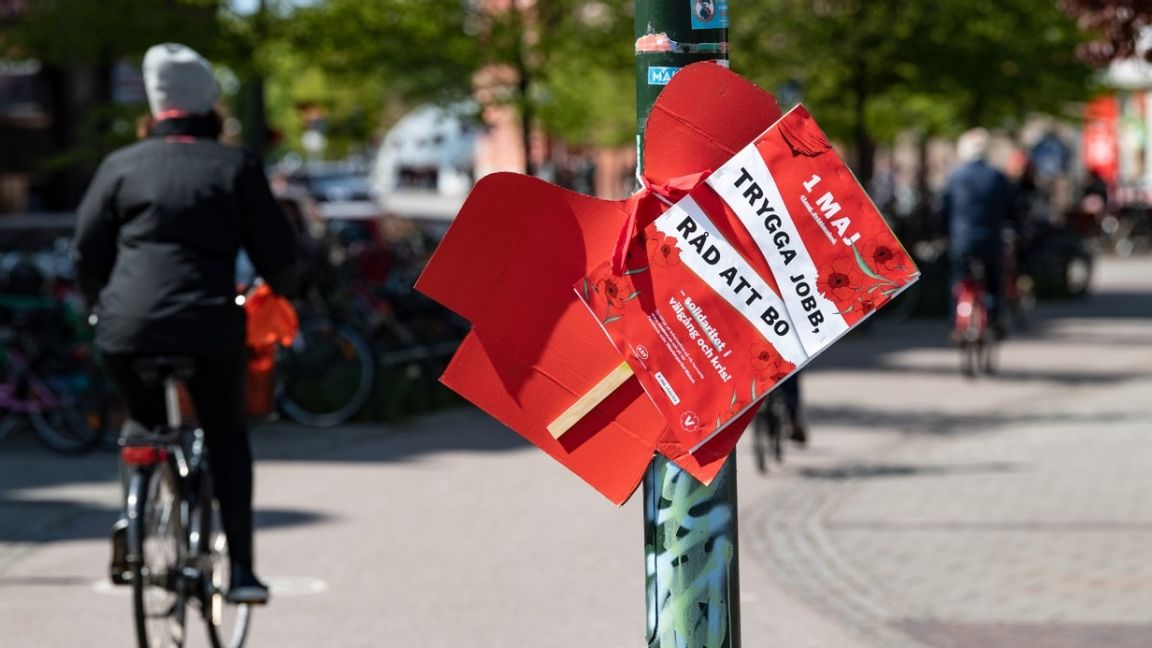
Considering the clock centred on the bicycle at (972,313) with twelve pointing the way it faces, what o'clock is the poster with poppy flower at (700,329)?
The poster with poppy flower is roughly at 6 o'clock from the bicycle.

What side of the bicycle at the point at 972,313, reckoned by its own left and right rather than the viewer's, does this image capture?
back

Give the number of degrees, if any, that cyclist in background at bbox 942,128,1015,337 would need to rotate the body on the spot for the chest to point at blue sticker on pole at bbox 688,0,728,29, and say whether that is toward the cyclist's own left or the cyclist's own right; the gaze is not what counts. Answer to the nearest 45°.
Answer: approximately 180°

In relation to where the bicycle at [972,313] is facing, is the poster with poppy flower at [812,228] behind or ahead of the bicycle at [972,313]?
behind

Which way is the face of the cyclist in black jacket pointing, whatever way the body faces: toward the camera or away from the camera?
away from the camera

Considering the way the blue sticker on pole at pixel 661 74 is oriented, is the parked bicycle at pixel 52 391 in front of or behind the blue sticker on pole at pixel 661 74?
behind

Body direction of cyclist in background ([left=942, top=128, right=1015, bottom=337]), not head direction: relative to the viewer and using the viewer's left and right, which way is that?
facing away from the viewer

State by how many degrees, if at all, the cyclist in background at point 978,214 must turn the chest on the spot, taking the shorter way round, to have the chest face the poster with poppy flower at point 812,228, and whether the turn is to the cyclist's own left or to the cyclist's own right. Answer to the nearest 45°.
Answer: approximately 180°

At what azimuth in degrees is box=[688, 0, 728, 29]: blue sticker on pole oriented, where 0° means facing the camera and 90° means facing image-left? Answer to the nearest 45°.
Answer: approximately 0°

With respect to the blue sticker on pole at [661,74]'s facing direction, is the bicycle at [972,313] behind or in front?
behind

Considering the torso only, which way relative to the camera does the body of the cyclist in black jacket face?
away from the camera

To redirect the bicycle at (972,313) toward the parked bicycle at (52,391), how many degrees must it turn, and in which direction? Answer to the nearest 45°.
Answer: approximately 135° to its left
